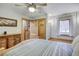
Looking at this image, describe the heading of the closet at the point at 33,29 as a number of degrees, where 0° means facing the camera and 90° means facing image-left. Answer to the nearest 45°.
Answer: approximately 0°

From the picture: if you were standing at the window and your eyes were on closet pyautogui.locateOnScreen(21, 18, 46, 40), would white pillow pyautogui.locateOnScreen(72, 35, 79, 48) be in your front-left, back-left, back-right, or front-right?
back-left

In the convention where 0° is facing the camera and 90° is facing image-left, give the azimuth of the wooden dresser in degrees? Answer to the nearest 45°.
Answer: approximately 315°

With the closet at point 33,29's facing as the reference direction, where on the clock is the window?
The window is roughly at 9 o'clock from the closet.

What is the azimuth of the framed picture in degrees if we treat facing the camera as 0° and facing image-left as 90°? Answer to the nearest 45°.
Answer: approximately 315°

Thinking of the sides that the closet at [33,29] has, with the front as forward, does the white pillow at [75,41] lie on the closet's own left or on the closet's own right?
on the closet's own left
